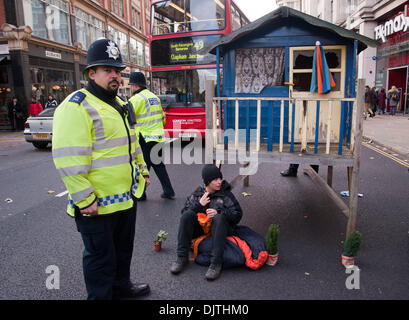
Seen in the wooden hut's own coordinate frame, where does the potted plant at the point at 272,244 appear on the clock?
The potted plant is roughly at 12 o'clock from the wooden hut.

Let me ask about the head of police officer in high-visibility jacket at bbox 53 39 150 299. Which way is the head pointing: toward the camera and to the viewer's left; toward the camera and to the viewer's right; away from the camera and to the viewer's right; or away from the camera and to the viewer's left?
toward the camera and to the viewer's right

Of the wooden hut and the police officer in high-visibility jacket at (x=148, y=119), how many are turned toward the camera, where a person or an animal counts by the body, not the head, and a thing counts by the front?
1

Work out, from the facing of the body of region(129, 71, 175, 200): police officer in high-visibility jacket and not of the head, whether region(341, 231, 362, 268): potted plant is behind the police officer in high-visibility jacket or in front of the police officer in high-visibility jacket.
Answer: behind

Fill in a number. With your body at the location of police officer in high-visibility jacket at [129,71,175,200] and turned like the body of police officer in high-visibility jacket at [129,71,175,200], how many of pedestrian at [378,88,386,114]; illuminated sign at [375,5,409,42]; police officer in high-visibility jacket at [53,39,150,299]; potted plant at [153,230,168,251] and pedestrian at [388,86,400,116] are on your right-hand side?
3

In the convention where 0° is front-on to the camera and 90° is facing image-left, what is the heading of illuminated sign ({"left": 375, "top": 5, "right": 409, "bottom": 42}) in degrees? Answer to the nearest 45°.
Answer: approximately 45°

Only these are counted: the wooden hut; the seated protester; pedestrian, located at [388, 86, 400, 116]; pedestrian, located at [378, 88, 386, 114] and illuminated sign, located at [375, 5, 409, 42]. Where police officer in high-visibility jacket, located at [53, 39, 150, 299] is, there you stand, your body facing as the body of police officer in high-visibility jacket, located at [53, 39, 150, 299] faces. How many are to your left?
5

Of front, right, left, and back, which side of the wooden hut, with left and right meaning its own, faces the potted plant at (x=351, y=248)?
front

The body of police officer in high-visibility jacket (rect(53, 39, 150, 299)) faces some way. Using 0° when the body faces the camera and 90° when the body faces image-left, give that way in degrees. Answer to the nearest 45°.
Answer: approximately 315°

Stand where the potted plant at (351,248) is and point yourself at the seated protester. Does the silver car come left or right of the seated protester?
right

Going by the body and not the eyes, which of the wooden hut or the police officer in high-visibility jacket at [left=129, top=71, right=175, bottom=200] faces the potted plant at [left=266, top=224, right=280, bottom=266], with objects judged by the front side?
the wooden hut

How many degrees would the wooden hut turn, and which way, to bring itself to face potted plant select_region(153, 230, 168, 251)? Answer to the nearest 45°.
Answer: approximately 45° to its right
